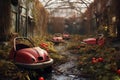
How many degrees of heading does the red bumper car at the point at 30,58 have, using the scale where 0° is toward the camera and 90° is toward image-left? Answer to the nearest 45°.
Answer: approximately 315°
